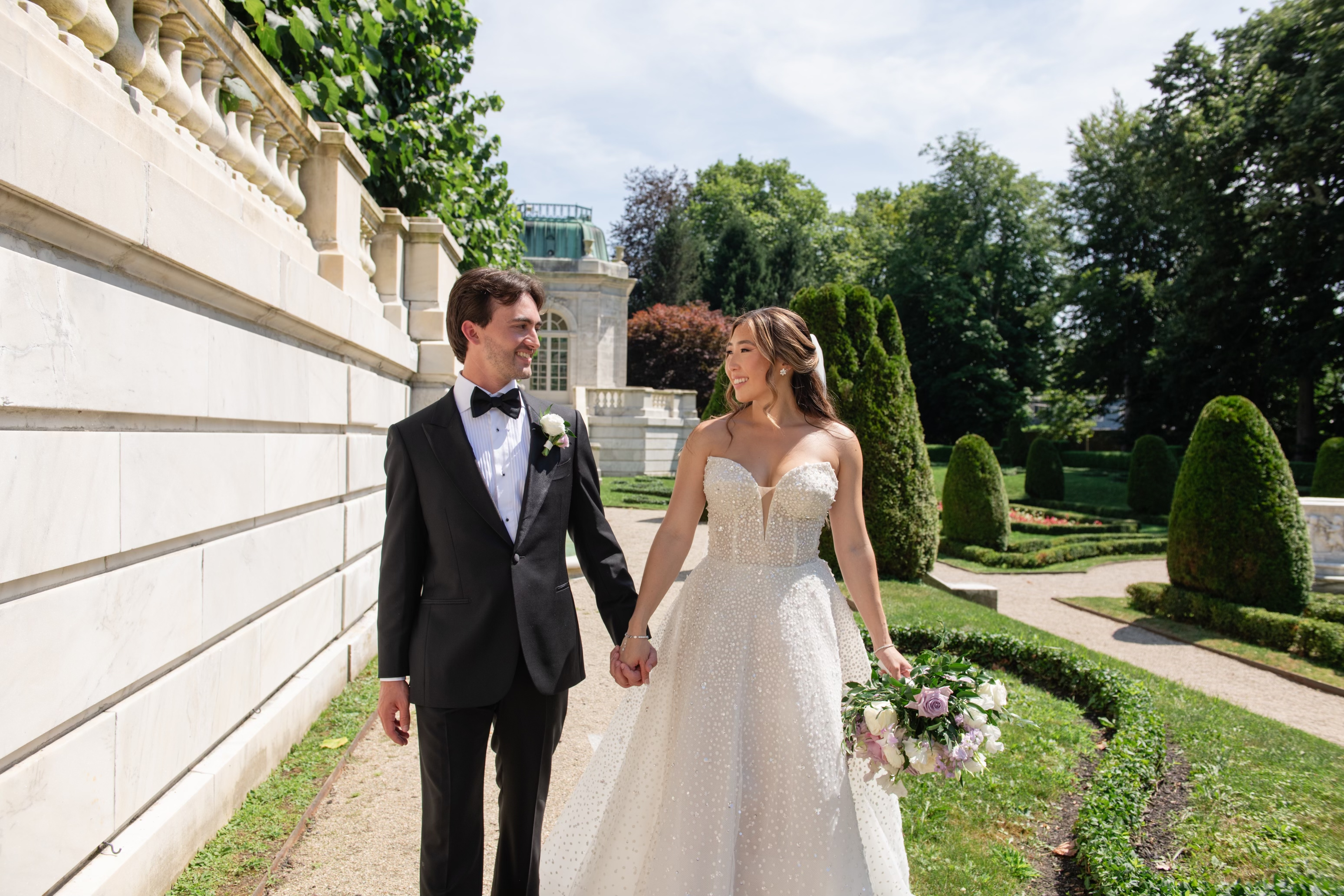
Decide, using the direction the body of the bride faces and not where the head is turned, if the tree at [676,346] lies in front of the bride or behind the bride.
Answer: behind

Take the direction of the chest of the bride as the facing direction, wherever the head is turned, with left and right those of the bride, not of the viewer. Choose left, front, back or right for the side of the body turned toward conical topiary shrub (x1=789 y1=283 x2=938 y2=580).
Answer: back

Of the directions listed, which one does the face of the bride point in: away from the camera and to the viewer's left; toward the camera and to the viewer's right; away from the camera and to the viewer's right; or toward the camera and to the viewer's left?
toward the camera and to the viewer's left

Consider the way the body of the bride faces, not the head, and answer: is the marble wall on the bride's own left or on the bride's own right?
on the bride's own right

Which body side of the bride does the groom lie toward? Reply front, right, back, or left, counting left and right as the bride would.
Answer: right

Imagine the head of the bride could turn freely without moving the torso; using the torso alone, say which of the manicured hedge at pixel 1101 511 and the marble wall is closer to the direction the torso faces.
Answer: the marble wall

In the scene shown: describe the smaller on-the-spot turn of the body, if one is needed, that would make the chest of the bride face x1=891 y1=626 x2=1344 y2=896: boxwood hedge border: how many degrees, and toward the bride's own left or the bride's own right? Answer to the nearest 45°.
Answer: approximately 135° to the bride's own left

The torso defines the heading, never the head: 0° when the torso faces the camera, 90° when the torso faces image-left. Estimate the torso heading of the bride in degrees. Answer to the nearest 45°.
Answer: approximately 0°

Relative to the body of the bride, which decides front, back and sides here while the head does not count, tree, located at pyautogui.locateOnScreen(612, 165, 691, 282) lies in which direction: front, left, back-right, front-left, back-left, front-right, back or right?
back

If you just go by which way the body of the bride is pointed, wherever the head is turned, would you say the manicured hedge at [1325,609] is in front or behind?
behind

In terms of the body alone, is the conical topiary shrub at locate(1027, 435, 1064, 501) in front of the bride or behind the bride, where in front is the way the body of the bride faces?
behind

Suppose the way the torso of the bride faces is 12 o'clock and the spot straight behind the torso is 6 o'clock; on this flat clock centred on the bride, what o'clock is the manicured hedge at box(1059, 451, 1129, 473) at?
The manicured hedge is roughly at 7 o'clock from the bride.
